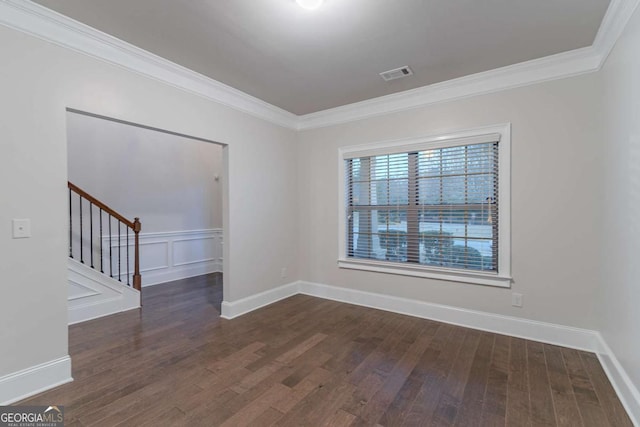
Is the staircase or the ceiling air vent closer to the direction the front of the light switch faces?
the ceiling air vent

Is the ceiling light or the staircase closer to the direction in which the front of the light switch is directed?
the ceiling light

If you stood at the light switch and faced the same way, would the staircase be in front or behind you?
behind

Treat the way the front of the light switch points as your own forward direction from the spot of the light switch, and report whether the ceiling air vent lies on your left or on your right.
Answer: on your left

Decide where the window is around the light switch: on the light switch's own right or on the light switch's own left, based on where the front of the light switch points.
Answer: on the light switch's own left

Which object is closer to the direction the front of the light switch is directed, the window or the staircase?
the window
